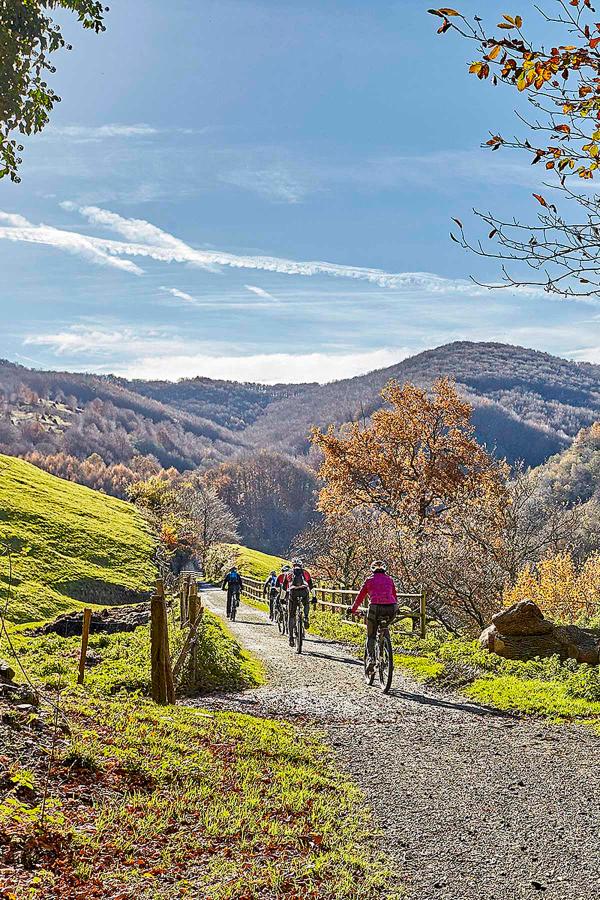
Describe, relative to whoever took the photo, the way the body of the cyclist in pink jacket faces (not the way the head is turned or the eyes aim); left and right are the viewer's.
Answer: facing away from the viewer

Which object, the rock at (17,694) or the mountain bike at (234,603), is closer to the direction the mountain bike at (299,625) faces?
the mountain bike

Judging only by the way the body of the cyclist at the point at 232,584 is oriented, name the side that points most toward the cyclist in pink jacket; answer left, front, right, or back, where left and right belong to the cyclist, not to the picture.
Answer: back

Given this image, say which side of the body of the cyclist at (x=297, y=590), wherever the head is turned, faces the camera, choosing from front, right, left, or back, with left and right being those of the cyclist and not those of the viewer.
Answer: back

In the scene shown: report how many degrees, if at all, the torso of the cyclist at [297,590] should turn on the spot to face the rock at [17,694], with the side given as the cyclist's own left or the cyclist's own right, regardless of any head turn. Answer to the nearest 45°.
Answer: approximately 180°

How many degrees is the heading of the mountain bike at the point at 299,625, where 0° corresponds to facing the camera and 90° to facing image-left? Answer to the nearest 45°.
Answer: approximately 180°

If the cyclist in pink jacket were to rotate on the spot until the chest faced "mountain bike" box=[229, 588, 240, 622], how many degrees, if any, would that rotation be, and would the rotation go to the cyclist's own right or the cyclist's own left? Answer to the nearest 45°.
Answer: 0° — they already face it

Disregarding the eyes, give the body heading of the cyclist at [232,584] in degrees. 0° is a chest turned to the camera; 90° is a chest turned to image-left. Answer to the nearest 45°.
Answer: approximately 180°

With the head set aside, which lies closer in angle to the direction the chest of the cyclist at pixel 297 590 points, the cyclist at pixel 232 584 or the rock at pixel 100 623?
the cyclist
